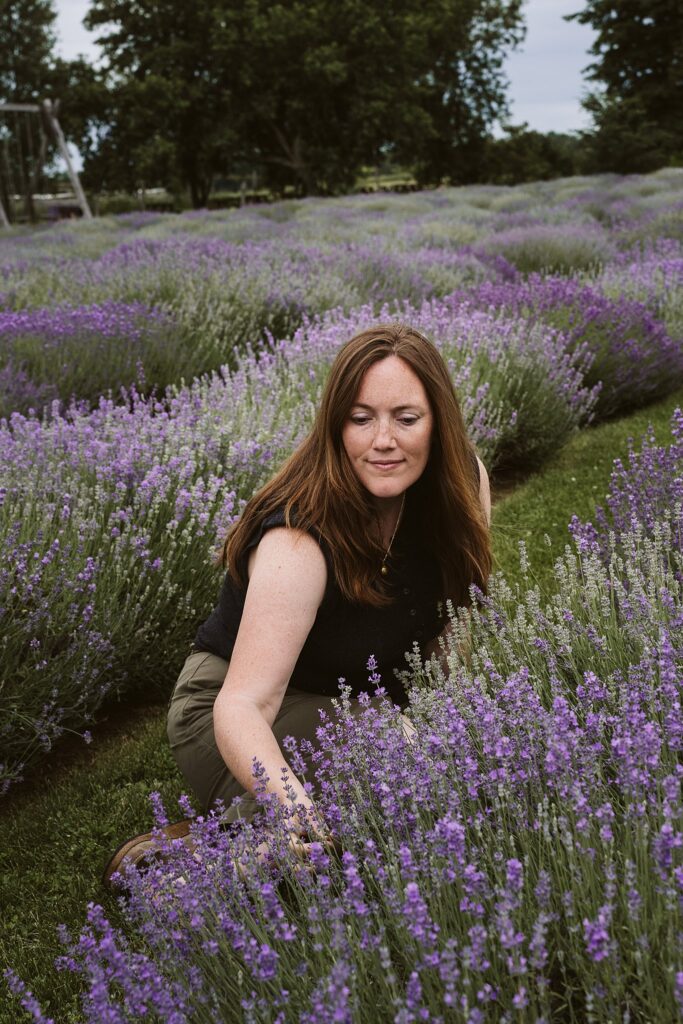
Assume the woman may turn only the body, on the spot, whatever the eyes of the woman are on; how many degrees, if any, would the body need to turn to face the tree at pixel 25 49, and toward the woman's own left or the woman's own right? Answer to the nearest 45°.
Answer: approximately 135° to the woman's own left

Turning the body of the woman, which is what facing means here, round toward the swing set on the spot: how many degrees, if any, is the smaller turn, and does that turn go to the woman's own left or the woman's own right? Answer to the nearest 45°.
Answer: approximately 135° to the woman's own left

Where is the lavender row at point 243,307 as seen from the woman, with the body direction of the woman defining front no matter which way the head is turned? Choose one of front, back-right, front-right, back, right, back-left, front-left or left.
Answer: back-left

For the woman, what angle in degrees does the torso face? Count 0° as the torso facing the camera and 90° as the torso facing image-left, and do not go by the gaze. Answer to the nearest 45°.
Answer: approximately 315°

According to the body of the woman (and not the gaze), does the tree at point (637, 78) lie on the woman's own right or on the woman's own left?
on the woman's own left

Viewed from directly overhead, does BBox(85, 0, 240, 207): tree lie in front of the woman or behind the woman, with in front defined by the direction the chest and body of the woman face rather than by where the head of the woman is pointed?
behind

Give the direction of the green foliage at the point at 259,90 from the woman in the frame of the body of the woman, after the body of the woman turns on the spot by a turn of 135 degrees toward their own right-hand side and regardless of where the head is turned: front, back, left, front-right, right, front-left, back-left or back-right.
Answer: right
